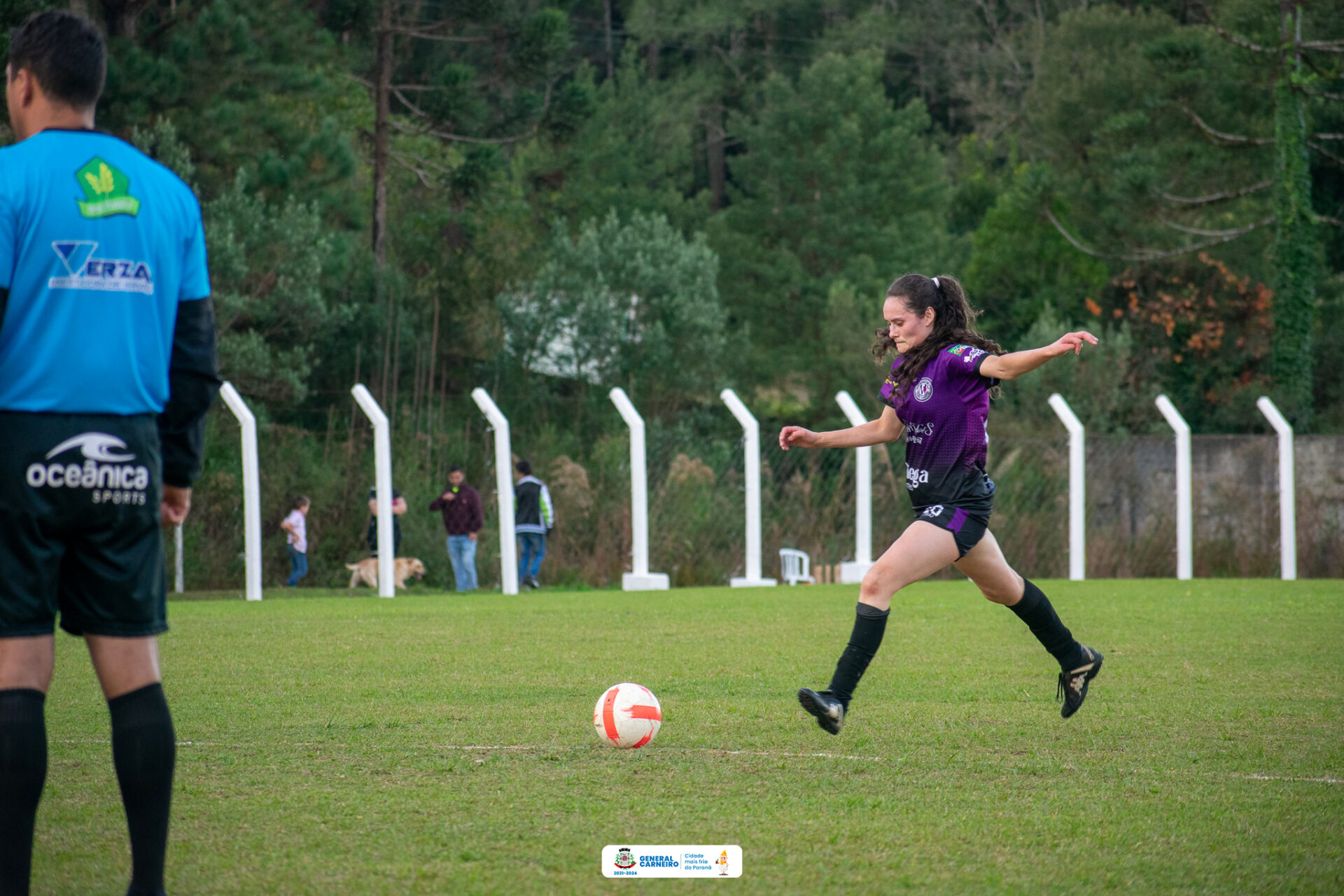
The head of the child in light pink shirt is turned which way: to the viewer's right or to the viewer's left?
to the viewer's right

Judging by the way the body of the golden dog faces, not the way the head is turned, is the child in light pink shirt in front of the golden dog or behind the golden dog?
behind

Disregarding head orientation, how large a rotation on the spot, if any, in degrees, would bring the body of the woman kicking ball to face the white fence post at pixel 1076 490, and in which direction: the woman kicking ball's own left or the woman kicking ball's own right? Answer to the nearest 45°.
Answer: approximately 135° to the woman kicking ball's own right

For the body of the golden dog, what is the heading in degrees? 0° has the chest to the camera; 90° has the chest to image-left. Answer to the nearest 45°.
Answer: approximately 270°

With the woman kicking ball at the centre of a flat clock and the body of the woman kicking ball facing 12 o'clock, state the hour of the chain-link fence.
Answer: The chain-link fence is roughly at 4 o'clock from the woman kicking ball.

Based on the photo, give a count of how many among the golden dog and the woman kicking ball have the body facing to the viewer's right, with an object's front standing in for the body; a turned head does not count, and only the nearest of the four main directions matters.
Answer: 1

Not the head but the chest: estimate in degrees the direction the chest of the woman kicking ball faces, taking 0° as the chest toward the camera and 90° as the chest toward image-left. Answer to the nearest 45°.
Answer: approximately 45°

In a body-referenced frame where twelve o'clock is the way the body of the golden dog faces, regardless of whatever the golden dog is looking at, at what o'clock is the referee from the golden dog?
The referee is roughly at 3 o'clock from the golden dog.

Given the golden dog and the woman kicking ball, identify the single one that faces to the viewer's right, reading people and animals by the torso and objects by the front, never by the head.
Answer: the golden dog

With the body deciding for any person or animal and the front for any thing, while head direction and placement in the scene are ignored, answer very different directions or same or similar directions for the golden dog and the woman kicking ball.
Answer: very different directions

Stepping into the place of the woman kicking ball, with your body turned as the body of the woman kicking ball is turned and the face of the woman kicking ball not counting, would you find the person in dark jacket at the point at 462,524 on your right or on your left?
on your right

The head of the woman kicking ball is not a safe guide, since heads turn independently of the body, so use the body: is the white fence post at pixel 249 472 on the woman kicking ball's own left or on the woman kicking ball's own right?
on the woman kicking ball's own right
